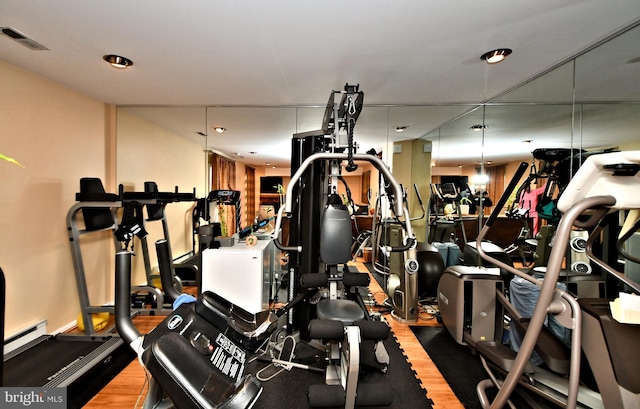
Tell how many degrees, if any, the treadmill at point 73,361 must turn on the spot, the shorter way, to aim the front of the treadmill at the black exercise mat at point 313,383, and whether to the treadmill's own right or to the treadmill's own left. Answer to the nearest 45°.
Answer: approximately 90° to the treadmill's own right

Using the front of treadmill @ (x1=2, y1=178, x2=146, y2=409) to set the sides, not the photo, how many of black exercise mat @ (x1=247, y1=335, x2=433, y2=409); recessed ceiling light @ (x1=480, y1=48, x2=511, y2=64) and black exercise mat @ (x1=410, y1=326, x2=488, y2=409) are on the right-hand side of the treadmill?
3

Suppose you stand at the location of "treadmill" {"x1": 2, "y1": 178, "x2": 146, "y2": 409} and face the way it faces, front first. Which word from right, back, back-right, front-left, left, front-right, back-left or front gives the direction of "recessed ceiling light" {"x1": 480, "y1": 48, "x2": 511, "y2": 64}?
right

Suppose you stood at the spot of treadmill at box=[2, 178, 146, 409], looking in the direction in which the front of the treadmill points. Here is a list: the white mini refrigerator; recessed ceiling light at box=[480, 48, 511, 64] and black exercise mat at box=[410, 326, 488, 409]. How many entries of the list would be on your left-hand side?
0
